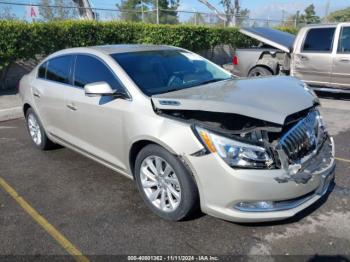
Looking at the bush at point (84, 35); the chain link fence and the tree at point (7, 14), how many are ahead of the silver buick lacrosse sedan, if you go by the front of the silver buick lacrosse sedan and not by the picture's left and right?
0

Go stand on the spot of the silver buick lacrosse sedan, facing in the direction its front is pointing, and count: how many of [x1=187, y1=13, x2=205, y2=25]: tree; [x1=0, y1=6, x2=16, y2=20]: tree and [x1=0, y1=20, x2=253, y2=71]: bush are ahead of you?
0

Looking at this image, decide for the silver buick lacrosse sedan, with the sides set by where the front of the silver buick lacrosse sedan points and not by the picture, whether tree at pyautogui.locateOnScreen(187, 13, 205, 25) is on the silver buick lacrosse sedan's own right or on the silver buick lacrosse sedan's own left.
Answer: on the silver buick lacrosse sedan's own left

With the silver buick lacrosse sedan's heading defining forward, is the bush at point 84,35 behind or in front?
behind

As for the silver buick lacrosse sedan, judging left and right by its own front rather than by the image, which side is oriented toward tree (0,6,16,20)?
back

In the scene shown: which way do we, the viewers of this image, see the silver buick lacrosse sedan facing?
facing the viewer and to the right of the viewer
